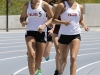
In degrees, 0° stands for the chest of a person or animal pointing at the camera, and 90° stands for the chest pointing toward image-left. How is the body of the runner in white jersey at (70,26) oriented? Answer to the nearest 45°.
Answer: approximately 315°

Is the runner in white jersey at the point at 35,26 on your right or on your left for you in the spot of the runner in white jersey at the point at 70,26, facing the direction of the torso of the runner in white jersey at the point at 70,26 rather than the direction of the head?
on your right

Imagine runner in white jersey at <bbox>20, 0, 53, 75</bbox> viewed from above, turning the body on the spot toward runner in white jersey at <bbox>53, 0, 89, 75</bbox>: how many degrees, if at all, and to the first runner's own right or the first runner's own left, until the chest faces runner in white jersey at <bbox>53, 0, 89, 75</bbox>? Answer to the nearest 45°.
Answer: approximately 90° to the first runner's own left

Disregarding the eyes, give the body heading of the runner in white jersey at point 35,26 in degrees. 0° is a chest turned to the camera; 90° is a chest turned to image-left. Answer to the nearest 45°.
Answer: approximately 0°

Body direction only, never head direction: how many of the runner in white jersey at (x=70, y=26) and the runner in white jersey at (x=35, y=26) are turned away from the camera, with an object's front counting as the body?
0
